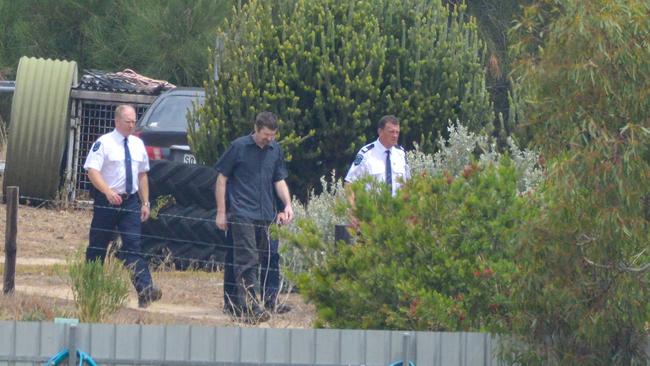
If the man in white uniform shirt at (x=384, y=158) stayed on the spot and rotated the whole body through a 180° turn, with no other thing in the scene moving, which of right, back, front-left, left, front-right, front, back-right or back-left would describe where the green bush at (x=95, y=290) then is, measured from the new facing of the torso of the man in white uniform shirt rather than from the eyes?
left

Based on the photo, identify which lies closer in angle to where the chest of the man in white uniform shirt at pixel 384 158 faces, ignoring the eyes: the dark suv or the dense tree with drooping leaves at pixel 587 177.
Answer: the dense tree with drooping leaves

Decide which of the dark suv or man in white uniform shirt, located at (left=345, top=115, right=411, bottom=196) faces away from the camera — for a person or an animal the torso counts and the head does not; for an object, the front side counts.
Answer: the dark suv

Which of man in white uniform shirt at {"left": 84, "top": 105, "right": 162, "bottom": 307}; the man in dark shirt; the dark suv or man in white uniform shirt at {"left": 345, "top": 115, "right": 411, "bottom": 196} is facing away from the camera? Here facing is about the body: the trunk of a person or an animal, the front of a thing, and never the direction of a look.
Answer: the dark suv

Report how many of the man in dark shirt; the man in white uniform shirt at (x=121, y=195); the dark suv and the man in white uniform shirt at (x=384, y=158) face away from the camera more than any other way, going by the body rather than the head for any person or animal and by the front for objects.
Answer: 1

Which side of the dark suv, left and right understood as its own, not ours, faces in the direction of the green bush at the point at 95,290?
back

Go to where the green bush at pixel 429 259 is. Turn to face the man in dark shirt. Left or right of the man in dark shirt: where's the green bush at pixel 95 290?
left

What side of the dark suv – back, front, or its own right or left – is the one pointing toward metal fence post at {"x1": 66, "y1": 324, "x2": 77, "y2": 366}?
back

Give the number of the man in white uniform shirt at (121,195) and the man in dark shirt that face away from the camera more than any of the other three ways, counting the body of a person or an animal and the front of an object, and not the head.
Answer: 0

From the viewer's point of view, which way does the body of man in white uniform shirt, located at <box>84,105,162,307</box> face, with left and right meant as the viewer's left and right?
facing the viewer and to the right of the viewer

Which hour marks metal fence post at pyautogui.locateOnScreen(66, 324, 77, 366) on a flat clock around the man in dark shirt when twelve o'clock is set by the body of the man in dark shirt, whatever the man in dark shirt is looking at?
The metal fence post is roughly at 2 o'clock from the man in dark shirt.

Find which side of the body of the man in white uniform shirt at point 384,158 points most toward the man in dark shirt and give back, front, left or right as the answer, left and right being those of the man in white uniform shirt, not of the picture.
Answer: right

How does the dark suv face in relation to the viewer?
away from the camera

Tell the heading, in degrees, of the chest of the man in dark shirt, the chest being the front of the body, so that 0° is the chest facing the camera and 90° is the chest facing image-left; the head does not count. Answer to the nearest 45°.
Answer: approximately 315°

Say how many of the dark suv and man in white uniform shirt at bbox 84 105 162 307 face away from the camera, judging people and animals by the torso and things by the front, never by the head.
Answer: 1

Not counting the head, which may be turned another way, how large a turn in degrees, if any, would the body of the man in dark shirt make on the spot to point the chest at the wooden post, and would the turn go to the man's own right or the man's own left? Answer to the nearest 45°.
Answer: approximately 135° to the man's own right

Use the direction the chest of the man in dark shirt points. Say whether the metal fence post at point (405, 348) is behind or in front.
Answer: in front
